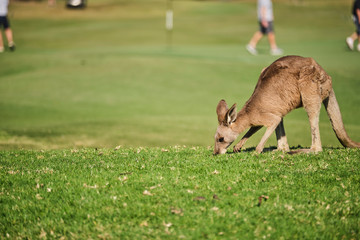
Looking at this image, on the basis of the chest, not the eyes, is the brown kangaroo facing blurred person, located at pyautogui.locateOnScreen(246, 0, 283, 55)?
no

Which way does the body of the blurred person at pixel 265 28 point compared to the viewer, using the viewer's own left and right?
facing to the right of the viewer

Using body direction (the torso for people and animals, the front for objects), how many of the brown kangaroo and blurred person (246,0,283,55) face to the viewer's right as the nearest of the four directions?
1

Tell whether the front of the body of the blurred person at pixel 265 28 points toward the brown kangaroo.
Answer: no

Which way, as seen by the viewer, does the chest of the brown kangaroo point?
to the viewer's left

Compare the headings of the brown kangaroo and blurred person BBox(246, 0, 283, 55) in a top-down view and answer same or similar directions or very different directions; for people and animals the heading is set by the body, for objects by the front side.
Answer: very different directions
